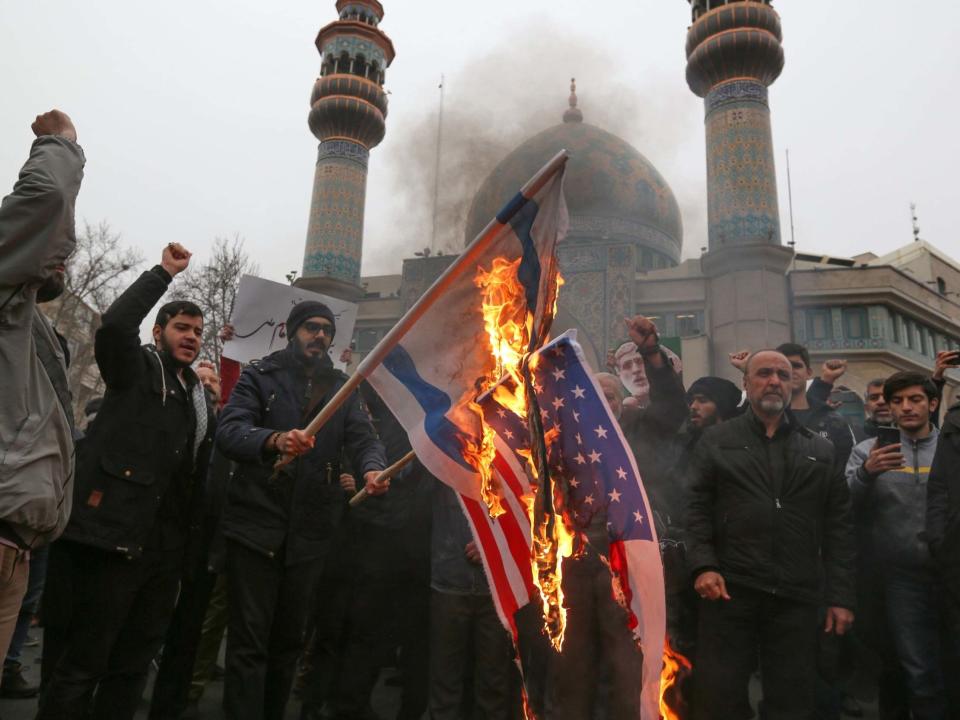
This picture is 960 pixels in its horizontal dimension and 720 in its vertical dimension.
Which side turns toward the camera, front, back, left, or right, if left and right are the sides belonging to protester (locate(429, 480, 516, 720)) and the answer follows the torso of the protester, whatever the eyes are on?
front

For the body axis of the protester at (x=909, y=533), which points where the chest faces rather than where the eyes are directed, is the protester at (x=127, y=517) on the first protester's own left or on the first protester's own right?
on the first protester's own right

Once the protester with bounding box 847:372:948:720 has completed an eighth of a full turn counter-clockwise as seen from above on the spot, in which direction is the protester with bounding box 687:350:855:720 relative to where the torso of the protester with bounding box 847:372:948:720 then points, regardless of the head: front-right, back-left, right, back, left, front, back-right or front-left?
right

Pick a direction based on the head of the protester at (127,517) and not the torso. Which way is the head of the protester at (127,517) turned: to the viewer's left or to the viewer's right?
to the viewer's right

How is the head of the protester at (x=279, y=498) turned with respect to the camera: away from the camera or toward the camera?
toward the camera

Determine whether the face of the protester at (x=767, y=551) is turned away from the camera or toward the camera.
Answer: toward the camera

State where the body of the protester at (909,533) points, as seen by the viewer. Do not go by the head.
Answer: toward the camera

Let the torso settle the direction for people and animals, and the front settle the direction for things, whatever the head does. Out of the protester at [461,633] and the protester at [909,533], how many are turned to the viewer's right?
0

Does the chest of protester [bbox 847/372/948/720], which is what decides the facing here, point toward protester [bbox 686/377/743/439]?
no

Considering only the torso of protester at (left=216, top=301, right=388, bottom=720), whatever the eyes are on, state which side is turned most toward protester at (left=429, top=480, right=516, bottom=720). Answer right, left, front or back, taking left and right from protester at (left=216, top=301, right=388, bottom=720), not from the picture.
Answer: left

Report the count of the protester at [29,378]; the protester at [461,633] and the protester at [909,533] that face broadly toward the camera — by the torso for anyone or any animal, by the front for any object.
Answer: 2

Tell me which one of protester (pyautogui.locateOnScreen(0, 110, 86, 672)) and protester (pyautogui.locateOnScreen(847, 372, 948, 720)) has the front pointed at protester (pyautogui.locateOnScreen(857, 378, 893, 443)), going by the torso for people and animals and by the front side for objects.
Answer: protester (pyautogui.locateOnScreen(0, 110, 86, 672))

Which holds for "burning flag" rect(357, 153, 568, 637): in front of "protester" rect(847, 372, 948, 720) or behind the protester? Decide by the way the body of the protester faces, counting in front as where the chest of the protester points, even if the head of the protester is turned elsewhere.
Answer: in front

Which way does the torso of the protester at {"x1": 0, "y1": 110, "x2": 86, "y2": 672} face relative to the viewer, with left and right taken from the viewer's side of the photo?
facing to the right of the viewer

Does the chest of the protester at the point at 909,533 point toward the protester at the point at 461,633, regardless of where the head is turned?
no

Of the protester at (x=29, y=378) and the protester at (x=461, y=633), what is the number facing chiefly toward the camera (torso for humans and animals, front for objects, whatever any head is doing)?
1

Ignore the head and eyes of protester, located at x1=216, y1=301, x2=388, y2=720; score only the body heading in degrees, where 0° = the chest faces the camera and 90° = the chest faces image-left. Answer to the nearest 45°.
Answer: approximately 315°

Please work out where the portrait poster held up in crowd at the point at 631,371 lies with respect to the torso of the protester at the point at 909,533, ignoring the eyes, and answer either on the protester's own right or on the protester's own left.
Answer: on the protester's own right

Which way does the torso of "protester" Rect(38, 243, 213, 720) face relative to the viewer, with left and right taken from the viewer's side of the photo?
facing the viewer and to the right of the viewer

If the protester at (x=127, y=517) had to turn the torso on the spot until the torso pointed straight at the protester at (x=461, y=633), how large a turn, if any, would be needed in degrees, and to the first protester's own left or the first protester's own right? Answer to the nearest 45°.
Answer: approximately 45° to the first protester's own left

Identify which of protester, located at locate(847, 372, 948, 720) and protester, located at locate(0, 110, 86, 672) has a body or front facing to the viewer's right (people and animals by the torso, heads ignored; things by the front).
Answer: protester, located at locate(0, 110, 86, 672)

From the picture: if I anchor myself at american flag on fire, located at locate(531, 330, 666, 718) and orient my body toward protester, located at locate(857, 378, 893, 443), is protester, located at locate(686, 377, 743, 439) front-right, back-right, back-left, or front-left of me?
front-left
